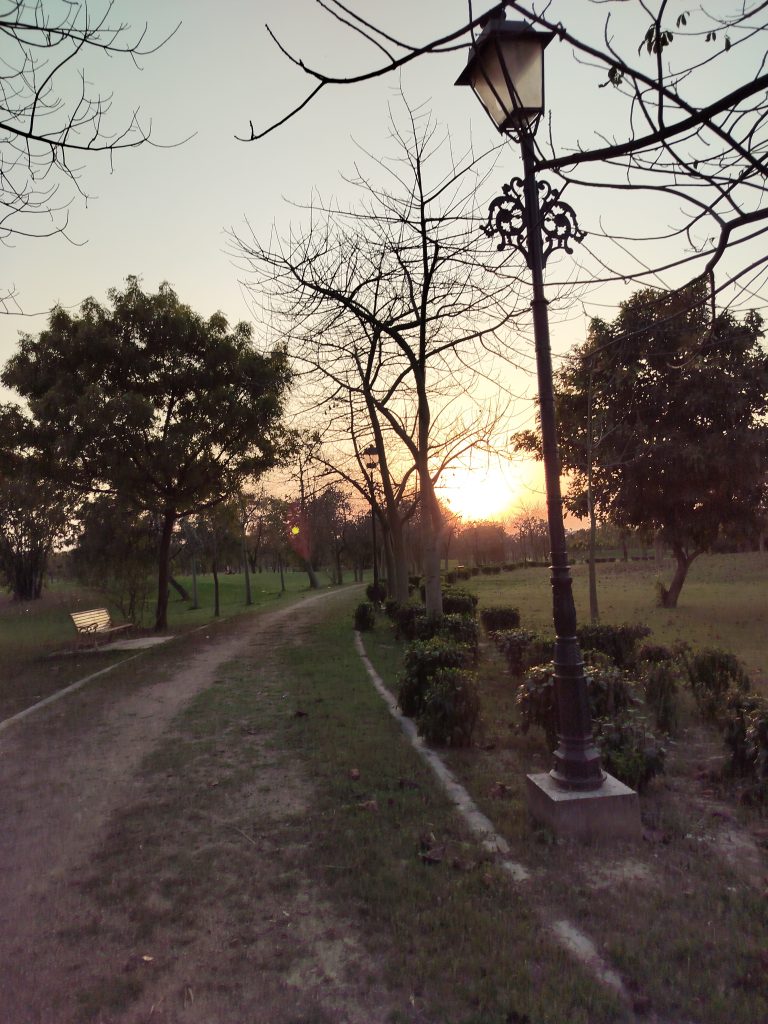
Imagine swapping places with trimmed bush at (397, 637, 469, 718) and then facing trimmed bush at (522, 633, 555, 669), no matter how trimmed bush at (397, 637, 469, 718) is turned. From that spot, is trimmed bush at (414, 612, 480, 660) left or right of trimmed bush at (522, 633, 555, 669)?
left

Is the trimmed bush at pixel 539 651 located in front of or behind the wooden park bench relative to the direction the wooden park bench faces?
in front

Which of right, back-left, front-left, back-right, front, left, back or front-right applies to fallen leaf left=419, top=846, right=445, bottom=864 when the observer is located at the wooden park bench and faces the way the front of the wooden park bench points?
front-right

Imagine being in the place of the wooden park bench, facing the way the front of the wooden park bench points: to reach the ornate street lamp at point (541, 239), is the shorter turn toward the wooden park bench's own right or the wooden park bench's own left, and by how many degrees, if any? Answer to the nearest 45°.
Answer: approximately 45° to the wooden park bench's own right

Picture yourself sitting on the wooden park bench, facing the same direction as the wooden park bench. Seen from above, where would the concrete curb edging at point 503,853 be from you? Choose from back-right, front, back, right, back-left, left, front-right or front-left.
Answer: front-right

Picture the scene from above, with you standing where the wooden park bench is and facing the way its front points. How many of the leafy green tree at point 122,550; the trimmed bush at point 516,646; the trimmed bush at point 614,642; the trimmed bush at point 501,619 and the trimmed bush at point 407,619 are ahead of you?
4

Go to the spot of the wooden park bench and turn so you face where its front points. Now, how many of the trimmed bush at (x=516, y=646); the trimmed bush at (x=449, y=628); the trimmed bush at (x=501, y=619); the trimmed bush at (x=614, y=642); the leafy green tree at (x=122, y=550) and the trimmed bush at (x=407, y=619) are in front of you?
5

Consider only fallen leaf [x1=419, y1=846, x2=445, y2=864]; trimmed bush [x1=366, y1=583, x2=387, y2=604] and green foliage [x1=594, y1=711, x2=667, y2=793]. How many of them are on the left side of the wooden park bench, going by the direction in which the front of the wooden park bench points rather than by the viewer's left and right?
1

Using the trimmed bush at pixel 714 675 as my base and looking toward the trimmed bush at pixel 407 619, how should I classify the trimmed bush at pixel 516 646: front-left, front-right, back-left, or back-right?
front-left

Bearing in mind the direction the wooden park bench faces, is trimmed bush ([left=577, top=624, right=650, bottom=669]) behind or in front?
in front

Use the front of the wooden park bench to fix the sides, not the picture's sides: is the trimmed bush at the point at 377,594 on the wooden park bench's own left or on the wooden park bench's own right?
on the wooden park bench's own left

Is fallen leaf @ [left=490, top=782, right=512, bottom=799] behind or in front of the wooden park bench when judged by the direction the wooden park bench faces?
in front

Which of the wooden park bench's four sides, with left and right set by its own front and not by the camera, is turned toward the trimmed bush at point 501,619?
front

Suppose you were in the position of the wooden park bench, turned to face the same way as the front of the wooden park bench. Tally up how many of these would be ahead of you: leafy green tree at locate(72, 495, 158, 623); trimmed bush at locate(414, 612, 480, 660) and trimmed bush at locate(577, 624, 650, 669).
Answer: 2

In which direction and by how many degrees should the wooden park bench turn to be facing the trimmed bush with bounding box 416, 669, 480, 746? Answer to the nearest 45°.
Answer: approximately 45° to its right

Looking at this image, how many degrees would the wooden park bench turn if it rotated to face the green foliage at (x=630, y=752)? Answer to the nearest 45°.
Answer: approximately 45° to its right

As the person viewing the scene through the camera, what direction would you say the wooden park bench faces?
facing the viewer and to the right of the viewer
